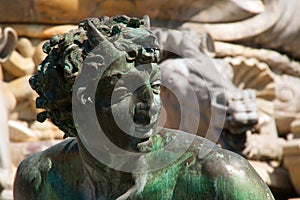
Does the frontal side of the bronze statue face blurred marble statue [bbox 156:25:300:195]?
no

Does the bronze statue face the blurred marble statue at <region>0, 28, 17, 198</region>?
no

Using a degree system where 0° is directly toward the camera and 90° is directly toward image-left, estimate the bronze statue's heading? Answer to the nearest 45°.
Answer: approximately 315°
